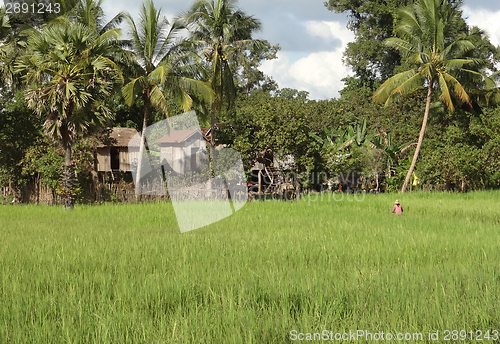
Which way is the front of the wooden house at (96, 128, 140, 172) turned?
toward the camera

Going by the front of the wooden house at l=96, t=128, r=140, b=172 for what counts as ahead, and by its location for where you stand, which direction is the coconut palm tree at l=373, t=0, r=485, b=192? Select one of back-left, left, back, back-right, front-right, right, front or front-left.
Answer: front-left

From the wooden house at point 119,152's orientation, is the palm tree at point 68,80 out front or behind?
out front

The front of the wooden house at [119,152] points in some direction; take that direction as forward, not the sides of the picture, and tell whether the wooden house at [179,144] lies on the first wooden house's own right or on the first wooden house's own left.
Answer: on the first wooden house's own left
